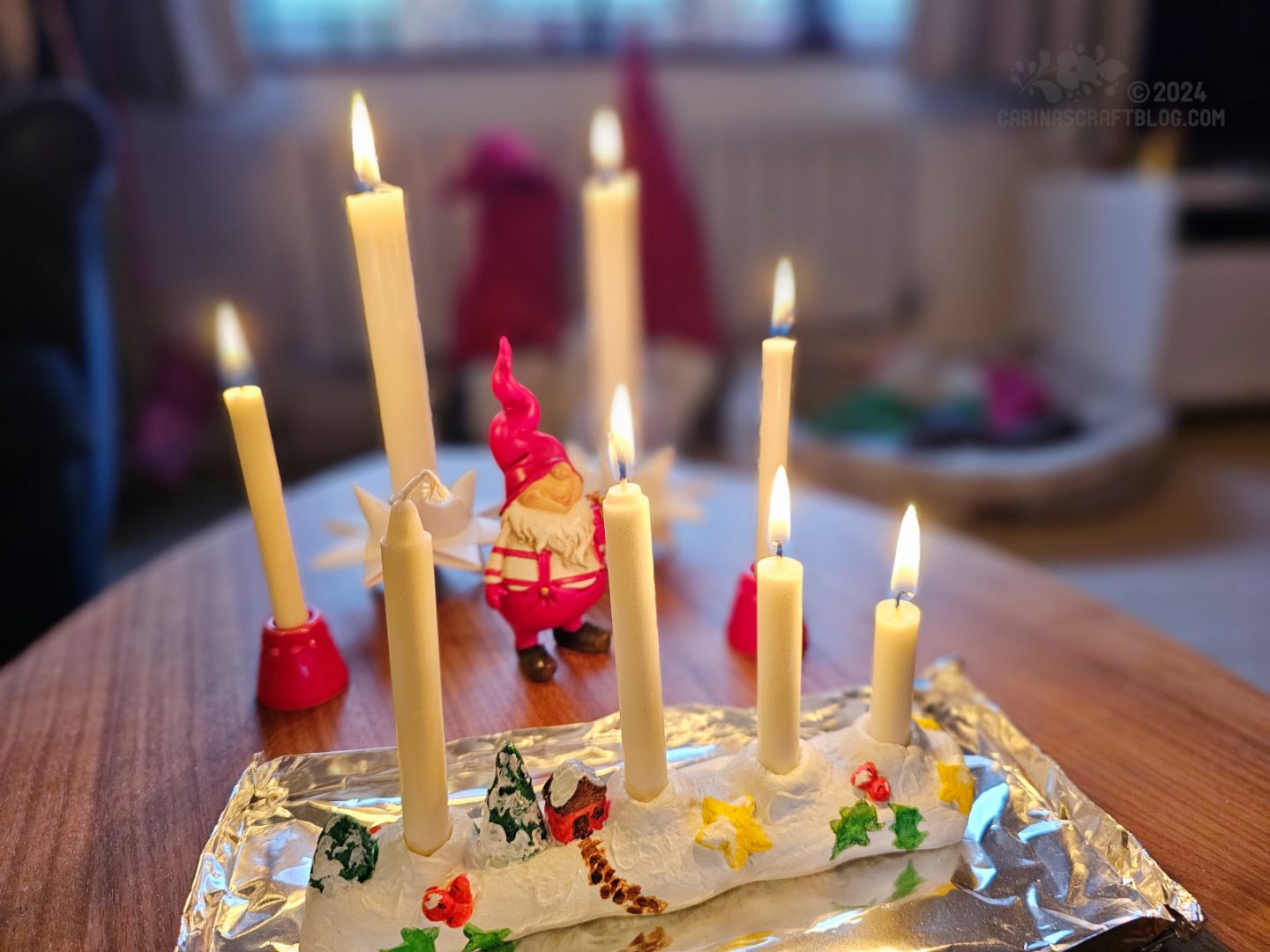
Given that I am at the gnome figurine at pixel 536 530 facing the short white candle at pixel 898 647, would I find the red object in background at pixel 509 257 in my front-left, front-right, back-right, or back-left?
back-left

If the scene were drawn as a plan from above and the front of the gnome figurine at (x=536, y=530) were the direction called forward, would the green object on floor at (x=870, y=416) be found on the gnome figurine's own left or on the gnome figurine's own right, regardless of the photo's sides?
on the gnome figurine's own left

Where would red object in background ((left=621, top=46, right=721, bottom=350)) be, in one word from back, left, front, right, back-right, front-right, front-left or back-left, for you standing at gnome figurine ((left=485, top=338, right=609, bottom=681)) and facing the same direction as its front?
back-left

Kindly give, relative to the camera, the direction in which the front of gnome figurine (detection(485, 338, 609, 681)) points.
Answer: facing the viewer and to the right of the viewer
